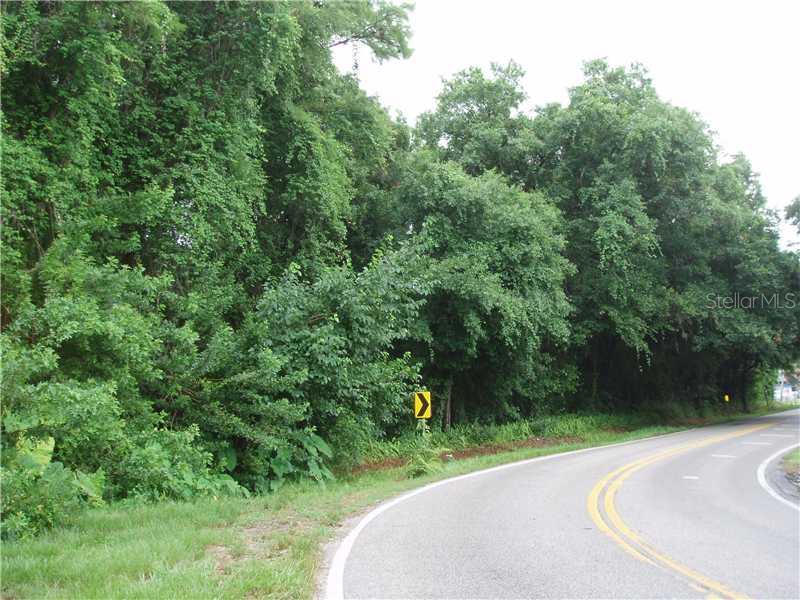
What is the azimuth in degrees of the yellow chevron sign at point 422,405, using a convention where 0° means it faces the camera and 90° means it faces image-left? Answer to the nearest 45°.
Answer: approximately 0°

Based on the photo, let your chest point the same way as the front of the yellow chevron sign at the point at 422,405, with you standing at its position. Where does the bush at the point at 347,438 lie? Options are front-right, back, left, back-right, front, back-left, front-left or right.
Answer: front-right

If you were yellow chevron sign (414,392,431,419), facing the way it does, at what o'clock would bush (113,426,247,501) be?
The bush is roughly at 1 o'clock from the yellow chevron sign.
